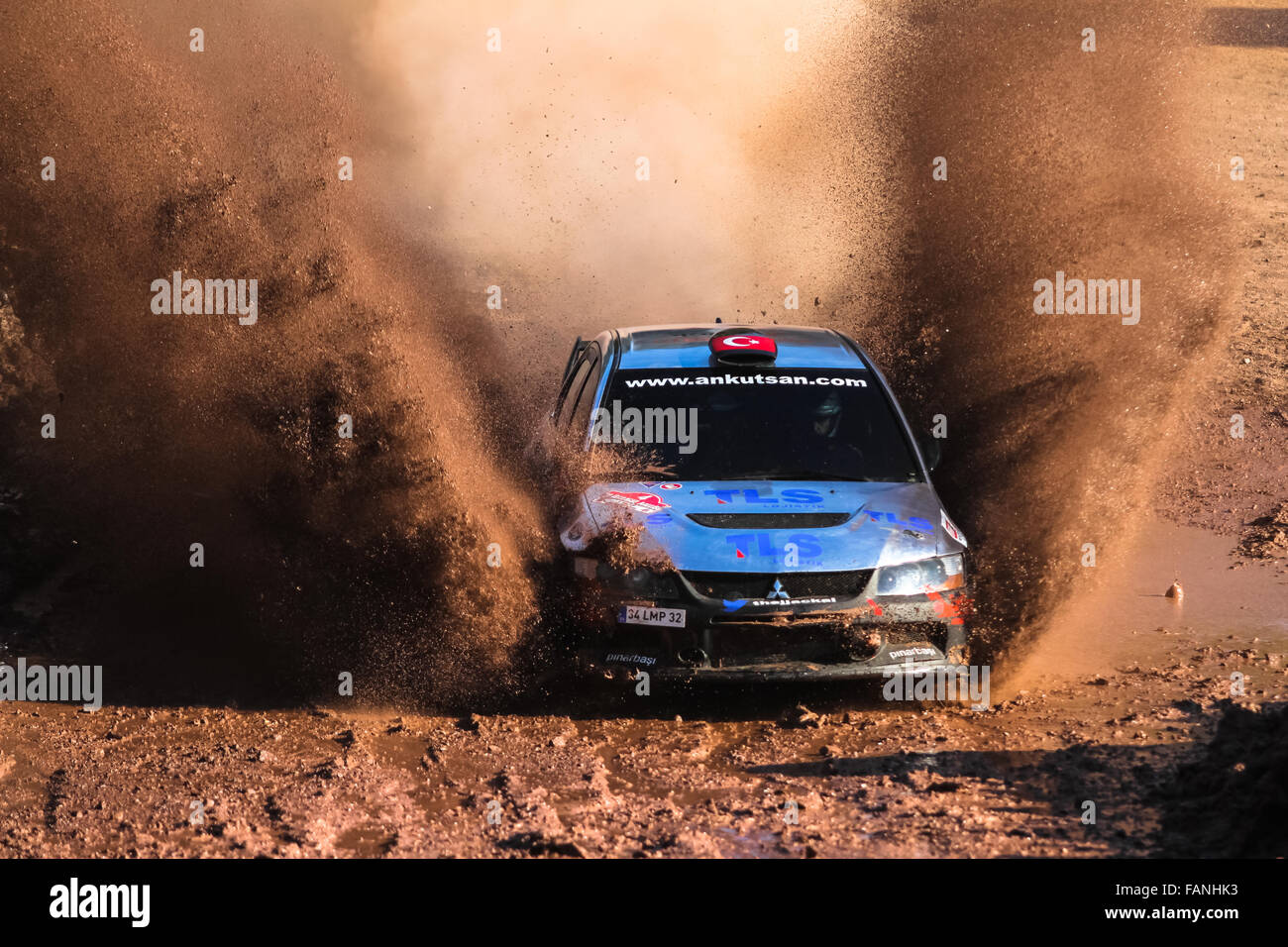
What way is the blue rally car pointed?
toward the camera
